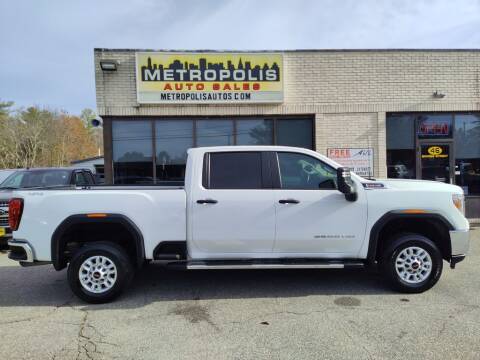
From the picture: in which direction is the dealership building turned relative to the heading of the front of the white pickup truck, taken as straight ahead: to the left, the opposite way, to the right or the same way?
to the right

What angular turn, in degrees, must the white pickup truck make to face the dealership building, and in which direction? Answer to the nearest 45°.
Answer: approximately 90° to its left

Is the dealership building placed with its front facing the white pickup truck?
yes

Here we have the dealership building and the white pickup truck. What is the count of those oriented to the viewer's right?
1

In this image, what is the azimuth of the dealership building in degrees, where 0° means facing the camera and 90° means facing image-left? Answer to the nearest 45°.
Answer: approximately 0°

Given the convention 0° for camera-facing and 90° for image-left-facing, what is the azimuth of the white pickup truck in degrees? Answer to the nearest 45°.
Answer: approximately 270°
